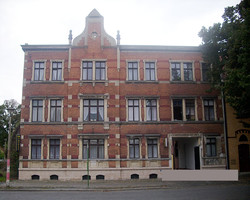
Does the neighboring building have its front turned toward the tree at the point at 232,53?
yes

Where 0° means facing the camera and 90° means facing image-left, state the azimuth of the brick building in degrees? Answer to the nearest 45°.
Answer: approximately 0°

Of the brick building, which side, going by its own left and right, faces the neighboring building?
left

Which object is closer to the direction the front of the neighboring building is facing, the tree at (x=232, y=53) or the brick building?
the tree

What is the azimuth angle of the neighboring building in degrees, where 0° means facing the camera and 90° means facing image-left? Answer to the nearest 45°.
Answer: approximately 0°

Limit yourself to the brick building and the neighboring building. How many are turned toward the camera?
2

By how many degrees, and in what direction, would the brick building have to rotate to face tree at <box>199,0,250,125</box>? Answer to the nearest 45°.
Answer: approximately 45° to its left
